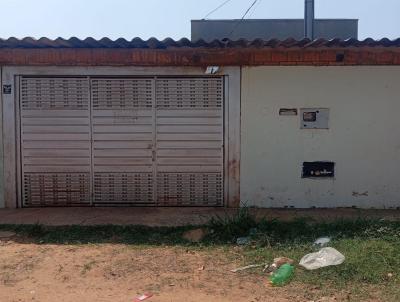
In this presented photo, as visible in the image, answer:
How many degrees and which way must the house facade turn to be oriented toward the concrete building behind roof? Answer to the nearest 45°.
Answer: approximately 180°

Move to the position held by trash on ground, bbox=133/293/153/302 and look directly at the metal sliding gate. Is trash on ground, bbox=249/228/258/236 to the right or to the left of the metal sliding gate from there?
right

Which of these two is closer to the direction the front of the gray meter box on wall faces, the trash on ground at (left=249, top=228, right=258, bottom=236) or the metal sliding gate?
the trash on ground

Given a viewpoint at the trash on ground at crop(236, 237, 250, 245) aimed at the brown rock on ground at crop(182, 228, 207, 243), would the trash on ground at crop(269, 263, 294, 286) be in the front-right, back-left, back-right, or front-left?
back-left

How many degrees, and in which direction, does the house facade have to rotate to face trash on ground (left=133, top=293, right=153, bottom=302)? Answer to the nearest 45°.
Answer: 0° — it already faces it

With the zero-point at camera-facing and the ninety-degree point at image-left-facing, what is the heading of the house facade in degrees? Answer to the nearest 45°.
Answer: approximately 0°

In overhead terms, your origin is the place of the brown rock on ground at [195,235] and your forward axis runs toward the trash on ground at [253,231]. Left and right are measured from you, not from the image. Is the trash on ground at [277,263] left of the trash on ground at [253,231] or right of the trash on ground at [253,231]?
right
